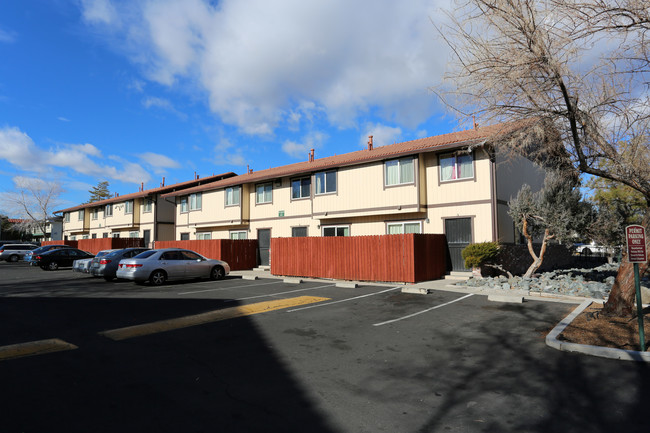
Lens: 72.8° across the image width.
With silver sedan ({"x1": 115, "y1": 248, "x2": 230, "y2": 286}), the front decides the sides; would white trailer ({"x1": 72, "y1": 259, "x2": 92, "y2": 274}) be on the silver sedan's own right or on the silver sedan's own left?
on the silver sedan's own left

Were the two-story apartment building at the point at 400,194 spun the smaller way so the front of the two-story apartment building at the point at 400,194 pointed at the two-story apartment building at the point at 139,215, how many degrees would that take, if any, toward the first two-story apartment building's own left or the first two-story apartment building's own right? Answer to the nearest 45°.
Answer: approximately 90° to the first two-story apartment building's own right

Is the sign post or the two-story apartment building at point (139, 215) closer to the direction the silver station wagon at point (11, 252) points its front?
the two-story apartment building

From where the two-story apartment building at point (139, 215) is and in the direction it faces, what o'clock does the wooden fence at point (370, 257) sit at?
The wooden fence is roughly at 10 o'clock from the two-story apartment building.

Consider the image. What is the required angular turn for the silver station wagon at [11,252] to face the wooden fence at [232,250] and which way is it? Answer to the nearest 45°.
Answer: approximately 45° to its right

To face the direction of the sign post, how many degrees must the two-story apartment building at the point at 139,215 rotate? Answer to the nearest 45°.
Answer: approximately 45° to its left

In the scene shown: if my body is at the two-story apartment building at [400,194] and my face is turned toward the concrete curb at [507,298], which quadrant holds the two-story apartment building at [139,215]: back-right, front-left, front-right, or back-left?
back-right

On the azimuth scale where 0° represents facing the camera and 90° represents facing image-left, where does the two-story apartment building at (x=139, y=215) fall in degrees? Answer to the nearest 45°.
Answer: approximately 45°

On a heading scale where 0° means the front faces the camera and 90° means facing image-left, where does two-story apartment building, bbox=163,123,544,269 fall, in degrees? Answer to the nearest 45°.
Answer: approximately 45°

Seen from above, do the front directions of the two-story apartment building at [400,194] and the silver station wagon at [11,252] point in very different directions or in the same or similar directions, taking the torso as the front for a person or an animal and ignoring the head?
very different directions
